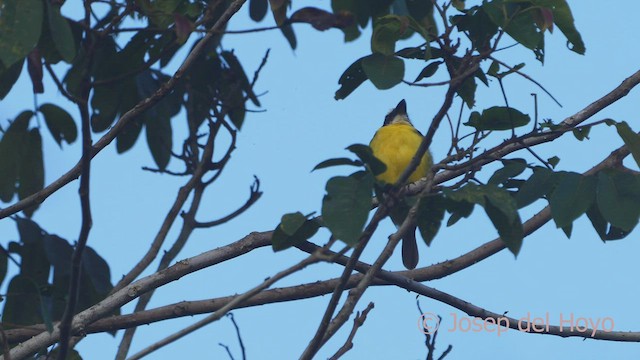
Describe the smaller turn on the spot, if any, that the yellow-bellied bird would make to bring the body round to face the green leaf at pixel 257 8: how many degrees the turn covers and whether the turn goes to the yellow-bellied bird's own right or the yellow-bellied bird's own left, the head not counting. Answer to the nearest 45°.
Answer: approximately 45° to the yellow-bellied bird's own right

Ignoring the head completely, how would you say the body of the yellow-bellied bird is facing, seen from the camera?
toward the camera

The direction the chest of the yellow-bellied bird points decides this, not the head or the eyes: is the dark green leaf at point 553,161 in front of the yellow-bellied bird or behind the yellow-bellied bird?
in front

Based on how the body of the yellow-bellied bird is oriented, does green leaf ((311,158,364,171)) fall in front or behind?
in front
